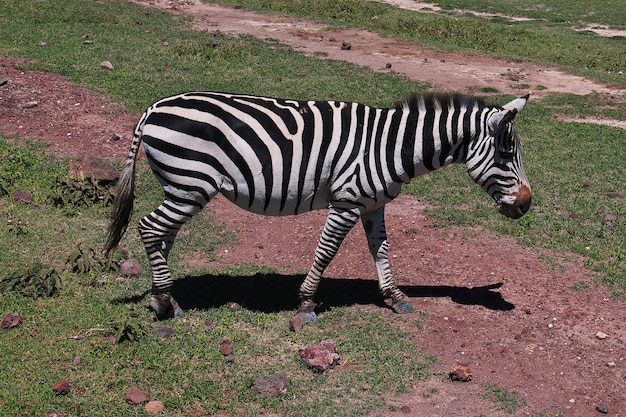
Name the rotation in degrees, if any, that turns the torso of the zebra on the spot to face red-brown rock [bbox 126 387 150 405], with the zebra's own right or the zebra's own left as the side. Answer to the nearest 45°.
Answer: approximately 135° to the zebra's own right

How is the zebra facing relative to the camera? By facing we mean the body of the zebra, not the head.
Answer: to the viewer's right

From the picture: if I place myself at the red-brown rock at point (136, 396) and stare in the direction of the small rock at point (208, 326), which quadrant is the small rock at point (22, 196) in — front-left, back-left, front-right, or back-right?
front-left

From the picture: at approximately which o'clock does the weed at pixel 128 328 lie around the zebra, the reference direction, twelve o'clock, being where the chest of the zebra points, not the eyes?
The weed is roughly at 5 o'clock from the zebra.

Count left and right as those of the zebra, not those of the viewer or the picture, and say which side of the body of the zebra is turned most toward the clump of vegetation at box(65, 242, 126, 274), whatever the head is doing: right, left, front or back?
back

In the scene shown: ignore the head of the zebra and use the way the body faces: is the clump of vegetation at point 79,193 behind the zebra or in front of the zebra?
behind

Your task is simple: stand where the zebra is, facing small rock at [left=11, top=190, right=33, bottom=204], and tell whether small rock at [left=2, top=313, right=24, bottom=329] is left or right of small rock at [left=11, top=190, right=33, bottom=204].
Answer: left

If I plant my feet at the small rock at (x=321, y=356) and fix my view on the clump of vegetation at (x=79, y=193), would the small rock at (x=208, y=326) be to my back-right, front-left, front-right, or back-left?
front-left

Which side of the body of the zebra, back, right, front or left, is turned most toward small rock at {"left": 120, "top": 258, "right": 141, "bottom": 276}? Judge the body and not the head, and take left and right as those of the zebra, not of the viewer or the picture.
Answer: back
